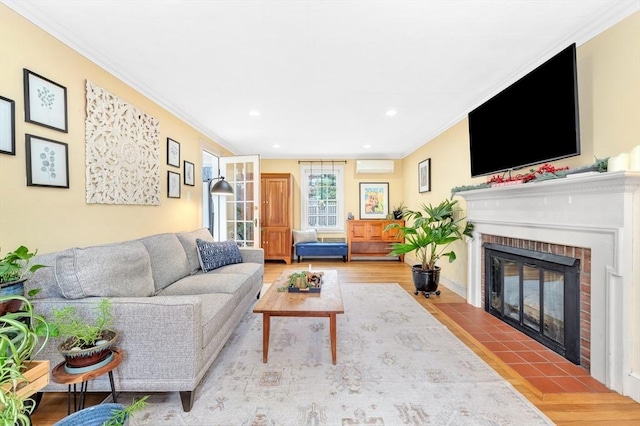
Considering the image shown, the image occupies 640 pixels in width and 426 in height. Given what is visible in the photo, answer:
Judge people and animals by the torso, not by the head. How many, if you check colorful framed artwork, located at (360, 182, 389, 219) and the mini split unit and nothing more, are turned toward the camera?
2

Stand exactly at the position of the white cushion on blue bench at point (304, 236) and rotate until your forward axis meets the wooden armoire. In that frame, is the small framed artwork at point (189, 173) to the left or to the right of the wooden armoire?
left

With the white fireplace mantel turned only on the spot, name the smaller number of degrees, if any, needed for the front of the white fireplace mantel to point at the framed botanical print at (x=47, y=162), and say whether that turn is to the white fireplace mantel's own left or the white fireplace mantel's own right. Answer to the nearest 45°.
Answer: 0° — it already faces it

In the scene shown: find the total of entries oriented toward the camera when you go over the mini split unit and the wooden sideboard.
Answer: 2

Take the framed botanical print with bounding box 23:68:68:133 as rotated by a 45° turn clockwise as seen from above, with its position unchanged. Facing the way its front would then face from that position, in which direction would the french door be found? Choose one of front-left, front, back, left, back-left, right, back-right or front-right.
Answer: back-left

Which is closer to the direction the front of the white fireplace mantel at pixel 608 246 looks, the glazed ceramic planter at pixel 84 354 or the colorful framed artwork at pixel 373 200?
the glazed ceramic planter

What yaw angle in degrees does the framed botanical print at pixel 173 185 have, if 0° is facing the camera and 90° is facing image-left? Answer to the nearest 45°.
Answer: approximately 315°

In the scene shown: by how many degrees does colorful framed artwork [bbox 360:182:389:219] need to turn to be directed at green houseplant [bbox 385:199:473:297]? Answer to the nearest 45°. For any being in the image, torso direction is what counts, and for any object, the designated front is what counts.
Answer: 0° — it already faces it

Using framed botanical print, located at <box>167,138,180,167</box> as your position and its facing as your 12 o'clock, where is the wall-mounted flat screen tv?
The wall-mounted flat screen tv is roughly at 12 o'clock from the framed botanical print.

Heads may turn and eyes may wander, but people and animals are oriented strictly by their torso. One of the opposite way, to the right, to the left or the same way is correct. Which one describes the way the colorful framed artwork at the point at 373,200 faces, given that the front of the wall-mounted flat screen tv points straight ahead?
to the left
